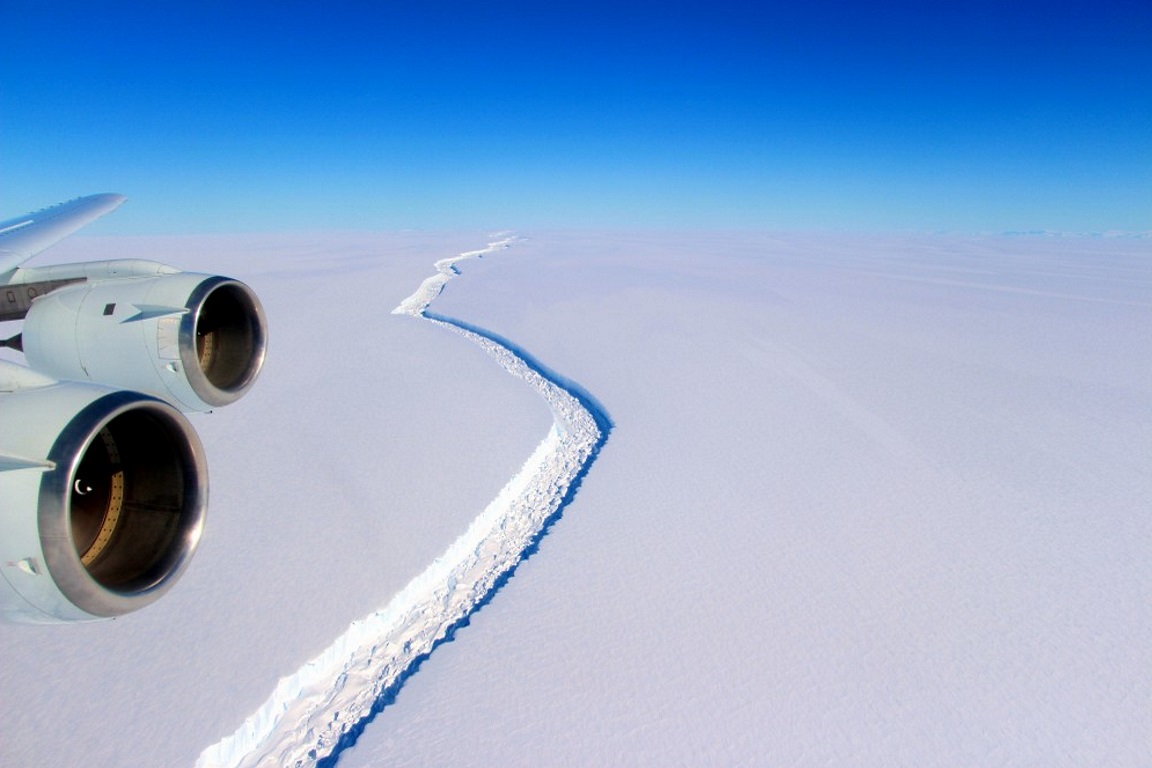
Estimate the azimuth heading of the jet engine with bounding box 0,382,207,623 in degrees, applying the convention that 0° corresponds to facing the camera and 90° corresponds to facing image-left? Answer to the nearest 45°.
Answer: approximately 315°

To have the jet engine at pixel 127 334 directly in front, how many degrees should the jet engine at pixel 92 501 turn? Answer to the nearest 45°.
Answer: approximately 135° to its left

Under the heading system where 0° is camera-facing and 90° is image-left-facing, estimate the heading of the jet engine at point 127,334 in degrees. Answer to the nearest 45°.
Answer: approximately 315°

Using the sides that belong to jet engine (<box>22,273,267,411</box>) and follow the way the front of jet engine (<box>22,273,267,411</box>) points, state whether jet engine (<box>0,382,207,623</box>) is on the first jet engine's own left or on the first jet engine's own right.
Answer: on the first jet engine's own right
